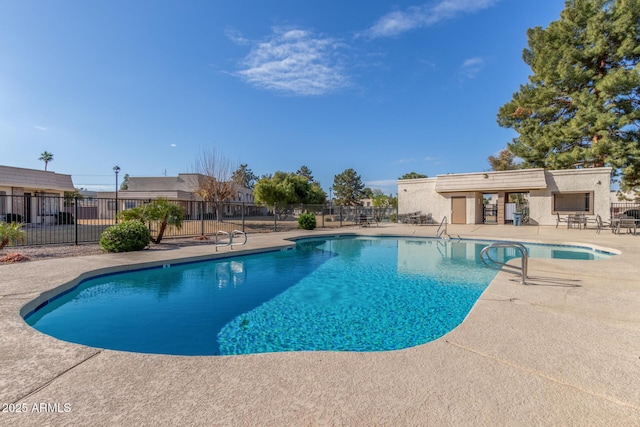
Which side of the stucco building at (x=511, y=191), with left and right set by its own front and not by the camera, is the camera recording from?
front

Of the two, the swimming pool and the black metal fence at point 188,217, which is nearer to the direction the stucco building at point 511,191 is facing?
the swimming pool

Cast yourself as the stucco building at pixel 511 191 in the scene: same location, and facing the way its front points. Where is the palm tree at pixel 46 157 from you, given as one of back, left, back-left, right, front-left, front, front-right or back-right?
right

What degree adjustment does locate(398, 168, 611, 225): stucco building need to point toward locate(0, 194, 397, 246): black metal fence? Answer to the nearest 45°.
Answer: approximately 45° to its right

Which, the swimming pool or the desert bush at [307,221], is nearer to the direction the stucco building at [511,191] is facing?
the swimming pool

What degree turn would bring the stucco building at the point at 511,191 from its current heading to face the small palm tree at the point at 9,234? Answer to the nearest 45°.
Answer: approximately 45° to its right

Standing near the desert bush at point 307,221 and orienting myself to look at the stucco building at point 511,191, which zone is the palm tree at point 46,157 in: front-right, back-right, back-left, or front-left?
back-left

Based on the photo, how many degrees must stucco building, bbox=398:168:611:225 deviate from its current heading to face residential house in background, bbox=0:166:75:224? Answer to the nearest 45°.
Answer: approximately 45° to its right

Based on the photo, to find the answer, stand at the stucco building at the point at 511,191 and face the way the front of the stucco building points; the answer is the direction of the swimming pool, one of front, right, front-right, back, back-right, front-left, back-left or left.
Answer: front

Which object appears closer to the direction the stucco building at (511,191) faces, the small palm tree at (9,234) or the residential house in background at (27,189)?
the small palm tree

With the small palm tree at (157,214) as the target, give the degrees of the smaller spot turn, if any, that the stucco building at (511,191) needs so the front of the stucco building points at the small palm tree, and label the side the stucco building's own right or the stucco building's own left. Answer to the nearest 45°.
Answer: approximately 45° to the stucco building's own right

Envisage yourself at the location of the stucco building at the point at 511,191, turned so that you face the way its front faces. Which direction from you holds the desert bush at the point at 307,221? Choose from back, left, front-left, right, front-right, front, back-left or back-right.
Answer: front-right
